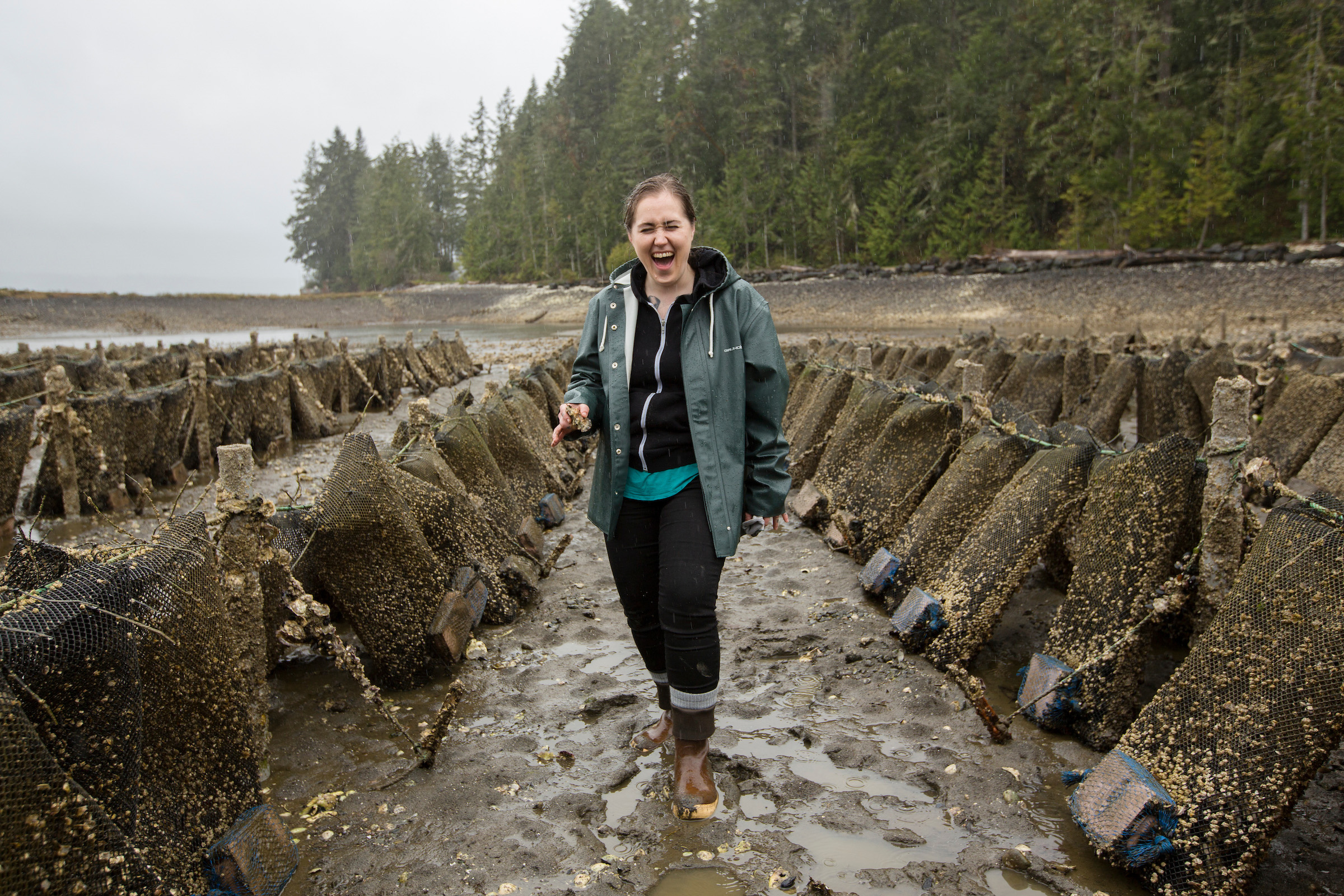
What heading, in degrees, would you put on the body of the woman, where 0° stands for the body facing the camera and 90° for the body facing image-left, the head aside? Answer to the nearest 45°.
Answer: approximately 0°

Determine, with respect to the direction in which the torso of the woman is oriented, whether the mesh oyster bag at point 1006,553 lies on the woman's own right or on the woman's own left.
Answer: on the woman's own left

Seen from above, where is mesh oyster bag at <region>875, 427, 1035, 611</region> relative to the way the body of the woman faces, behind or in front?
behind

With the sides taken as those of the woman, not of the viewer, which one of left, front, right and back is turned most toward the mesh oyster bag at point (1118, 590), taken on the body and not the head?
left

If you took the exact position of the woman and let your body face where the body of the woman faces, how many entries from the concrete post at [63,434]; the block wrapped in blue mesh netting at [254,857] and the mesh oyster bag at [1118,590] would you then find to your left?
1

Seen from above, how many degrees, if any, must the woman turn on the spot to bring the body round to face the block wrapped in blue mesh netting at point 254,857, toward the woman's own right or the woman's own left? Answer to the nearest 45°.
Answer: approximately 45° to the woman's own right

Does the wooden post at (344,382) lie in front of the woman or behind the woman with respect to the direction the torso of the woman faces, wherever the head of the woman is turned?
behind

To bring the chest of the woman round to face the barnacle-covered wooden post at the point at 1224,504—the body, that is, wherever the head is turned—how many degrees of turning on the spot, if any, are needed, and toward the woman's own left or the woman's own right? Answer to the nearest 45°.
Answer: approximately 90° to the woman's own left

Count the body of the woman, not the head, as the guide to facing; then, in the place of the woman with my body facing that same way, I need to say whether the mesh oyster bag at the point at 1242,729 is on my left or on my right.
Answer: on my left

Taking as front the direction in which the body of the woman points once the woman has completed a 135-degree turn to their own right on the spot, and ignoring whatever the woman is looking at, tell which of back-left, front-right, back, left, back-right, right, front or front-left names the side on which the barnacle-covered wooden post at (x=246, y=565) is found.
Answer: front-left

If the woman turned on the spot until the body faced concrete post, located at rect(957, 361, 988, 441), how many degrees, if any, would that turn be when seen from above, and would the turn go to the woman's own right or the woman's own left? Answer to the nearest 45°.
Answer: approximately 135° to the woman's own left

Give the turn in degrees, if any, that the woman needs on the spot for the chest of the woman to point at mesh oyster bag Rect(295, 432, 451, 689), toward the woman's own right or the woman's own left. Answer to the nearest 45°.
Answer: approximately 135° to the woman's own right

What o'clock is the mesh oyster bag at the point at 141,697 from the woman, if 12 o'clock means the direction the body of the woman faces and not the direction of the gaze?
The mesh oyster bag is roughly at 2 o'clock from the woman.
